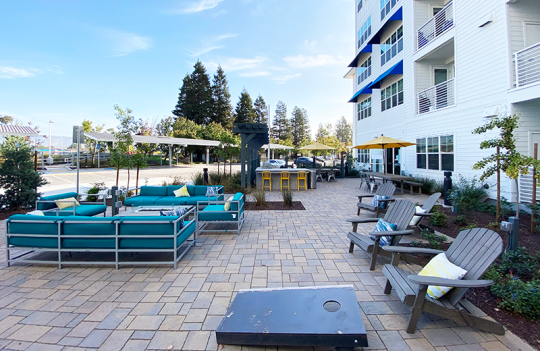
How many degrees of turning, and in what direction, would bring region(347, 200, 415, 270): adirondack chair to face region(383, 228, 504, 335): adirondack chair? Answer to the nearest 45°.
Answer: approximately 45° to its left

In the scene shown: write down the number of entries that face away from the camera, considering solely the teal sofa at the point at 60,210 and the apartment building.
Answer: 0

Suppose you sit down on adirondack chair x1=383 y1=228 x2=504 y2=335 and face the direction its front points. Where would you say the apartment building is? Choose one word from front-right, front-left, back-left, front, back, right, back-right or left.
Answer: back-right

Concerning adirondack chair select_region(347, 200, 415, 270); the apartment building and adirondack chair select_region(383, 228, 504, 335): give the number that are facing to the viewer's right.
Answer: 0

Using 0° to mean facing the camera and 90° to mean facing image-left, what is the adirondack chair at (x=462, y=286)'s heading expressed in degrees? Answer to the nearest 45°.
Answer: approximately 45°

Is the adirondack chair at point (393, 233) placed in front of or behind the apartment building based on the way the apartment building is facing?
in front

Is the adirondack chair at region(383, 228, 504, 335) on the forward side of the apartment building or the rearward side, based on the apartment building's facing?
on the forward side

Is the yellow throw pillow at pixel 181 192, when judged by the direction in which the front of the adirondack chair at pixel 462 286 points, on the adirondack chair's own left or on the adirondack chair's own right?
on the adirondack chair's own right

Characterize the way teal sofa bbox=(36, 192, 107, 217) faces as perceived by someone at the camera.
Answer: facing the viewer and to the right of the viewer

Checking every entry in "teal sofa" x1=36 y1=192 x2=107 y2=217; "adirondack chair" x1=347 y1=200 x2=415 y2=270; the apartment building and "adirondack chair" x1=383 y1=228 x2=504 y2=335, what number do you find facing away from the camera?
0

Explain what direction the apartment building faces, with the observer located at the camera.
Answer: facing the viewer and to the left of the viewer

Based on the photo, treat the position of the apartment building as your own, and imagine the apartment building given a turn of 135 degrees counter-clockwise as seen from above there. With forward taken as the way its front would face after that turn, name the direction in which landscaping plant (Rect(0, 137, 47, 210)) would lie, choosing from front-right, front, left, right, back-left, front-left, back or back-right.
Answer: back-right

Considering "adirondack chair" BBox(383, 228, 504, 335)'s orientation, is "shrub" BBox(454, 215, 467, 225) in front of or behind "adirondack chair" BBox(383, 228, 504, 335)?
behind
